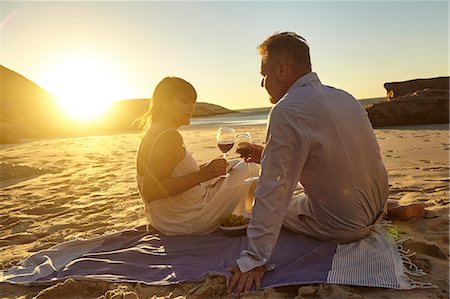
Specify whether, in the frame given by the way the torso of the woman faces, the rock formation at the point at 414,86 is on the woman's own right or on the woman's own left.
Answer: on the woman's own left

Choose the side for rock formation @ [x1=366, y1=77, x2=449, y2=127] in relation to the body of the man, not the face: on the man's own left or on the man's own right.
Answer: on the man's own right

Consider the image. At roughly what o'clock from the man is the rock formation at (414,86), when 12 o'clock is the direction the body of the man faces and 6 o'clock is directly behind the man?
The rock formation is roughly at 2 o'clock from the man.

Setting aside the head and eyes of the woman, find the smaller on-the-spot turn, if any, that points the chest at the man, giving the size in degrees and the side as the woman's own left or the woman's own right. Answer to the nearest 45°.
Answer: approximately 45° to the woman's own right

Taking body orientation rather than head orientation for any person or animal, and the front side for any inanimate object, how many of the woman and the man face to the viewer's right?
1

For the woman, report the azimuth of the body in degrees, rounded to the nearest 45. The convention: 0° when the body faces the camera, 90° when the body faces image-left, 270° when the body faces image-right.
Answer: approximately 270°

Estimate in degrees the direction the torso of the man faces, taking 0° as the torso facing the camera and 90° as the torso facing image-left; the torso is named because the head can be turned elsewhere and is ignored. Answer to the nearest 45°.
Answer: approximately 135°
